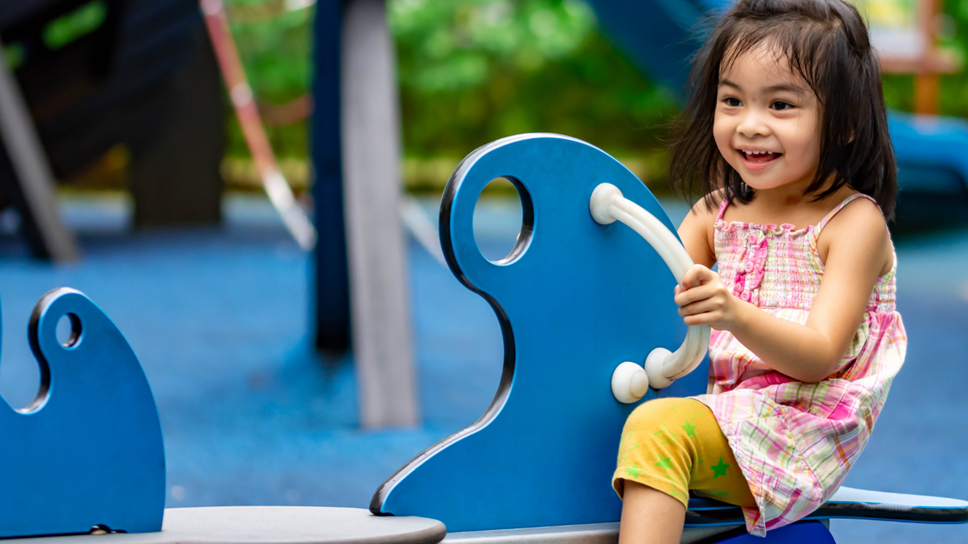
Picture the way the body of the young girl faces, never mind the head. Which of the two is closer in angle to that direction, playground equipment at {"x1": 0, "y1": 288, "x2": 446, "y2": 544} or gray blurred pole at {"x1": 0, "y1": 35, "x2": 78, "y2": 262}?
the playground equipment

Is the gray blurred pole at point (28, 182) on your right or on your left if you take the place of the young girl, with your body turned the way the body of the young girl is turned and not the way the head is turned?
on your right

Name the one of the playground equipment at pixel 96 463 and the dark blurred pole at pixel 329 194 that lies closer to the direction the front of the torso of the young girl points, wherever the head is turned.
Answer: the playground equipment

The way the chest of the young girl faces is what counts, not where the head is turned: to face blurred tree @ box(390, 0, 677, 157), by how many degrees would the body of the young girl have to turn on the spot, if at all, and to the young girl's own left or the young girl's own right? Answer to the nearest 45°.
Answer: approximately 135° to the young girl's own right

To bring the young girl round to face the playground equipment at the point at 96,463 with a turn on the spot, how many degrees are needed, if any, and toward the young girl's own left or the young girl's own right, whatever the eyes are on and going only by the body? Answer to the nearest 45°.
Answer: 0° — they already face it

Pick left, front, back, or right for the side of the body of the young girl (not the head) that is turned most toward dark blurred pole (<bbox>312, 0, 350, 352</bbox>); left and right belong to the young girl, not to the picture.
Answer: right

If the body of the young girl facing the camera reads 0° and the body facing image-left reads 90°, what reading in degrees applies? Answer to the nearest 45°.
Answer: approximately 45°
